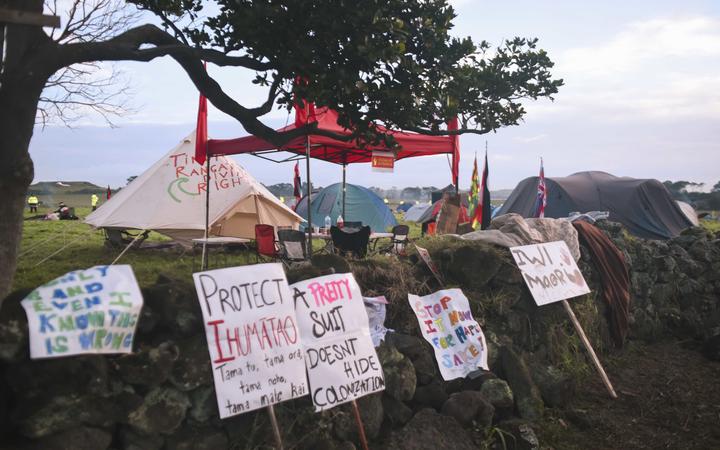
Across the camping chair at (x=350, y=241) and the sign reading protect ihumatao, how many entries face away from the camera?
1

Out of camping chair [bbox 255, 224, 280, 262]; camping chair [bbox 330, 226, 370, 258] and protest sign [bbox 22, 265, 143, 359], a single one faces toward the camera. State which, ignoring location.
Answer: the protest sign

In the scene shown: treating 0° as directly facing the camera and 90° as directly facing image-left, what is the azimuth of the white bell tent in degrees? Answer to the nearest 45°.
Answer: approximately 315°

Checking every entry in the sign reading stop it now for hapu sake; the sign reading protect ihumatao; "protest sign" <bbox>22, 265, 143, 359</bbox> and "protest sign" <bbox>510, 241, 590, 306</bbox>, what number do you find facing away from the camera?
0

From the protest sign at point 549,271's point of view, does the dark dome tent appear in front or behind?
behind

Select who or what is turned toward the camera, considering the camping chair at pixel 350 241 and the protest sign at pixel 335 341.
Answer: the protest sign

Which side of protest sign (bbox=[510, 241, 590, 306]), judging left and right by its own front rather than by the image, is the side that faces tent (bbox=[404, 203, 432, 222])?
back

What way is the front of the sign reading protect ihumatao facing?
toward the camera

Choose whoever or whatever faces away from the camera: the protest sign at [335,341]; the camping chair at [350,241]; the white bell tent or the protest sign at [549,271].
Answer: the camping chair

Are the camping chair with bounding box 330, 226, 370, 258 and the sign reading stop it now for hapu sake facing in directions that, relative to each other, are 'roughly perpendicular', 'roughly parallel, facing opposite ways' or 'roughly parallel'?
roughly parallel, facing opposite ways

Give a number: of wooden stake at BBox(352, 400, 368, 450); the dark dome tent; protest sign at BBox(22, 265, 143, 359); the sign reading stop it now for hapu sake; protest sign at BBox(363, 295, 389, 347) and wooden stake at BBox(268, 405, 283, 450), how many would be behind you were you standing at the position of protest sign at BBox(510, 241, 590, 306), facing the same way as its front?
1

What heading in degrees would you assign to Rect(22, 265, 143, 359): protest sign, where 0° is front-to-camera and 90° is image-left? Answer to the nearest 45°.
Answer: approximately 0°

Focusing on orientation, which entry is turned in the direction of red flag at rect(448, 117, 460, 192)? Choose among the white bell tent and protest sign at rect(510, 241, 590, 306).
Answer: the white bell tent

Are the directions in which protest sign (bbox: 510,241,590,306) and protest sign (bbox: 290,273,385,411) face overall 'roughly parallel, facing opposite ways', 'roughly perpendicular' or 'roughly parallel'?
roughly parallel

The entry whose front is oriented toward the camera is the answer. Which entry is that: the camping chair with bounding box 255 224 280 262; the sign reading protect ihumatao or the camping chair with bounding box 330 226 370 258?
the sign reading protect ihumatao

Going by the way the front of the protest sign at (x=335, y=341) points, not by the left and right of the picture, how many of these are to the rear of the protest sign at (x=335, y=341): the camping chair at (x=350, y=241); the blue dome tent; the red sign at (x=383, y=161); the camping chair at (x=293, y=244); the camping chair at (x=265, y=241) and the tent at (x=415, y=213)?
6

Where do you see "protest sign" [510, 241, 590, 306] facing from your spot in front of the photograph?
facing the viewer
